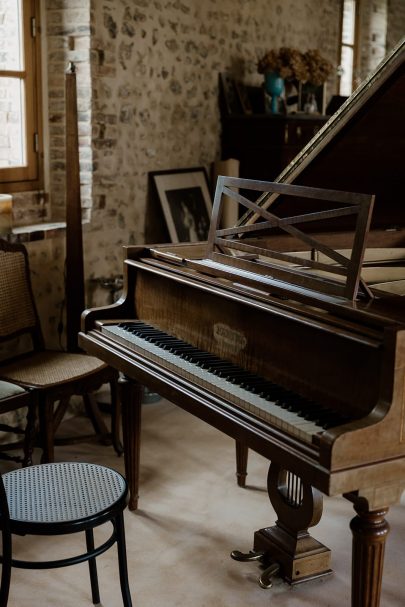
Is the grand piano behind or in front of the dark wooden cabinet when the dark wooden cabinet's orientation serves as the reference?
in front

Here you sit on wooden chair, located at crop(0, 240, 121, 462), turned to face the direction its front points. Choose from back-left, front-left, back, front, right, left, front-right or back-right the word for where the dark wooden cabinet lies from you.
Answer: left

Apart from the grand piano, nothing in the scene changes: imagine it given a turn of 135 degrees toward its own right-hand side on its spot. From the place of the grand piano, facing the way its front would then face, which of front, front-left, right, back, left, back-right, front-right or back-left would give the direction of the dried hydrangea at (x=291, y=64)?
front

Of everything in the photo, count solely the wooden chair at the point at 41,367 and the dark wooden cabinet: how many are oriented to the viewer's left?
0

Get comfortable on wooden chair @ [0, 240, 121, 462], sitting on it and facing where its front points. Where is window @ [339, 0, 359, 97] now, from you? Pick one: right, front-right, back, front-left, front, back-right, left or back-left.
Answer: left

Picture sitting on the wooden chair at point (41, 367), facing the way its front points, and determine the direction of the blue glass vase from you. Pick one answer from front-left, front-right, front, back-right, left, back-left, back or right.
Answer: left

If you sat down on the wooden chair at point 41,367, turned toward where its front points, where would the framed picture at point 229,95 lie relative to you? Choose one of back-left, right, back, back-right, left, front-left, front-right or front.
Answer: left

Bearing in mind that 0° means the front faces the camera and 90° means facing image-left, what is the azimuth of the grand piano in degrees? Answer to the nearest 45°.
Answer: approximately 45°

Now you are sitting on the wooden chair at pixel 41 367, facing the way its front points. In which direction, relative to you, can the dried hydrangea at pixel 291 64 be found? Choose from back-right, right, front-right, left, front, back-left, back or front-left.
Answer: left

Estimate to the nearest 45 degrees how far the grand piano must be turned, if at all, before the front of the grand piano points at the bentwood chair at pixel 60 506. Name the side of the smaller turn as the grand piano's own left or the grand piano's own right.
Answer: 0° — it already faces it

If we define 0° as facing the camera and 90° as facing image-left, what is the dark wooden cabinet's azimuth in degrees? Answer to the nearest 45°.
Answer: approximately 0°

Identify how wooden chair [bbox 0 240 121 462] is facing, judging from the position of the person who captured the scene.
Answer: facing the viewer and to the right of the viewer
